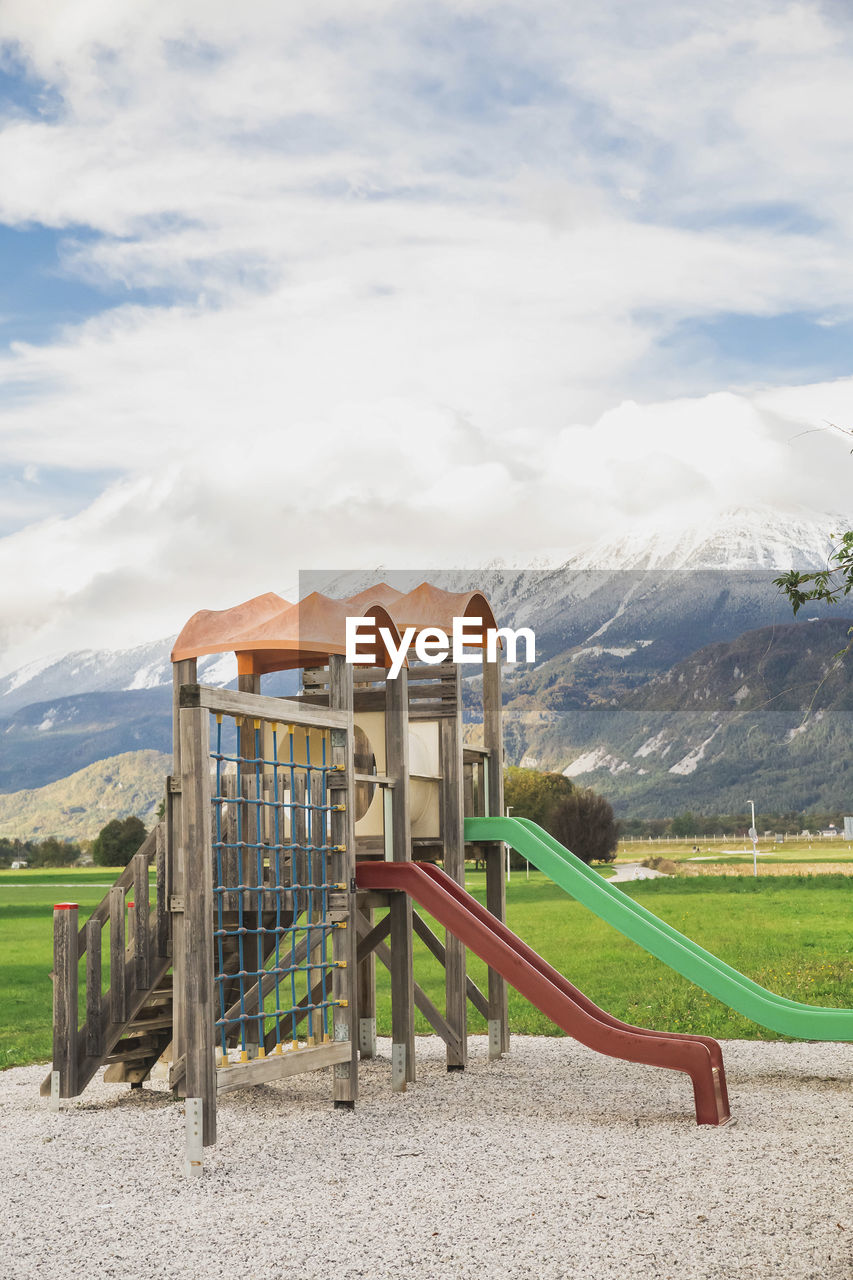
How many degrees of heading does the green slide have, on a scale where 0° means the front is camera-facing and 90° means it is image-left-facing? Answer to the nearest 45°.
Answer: approximately 270°
